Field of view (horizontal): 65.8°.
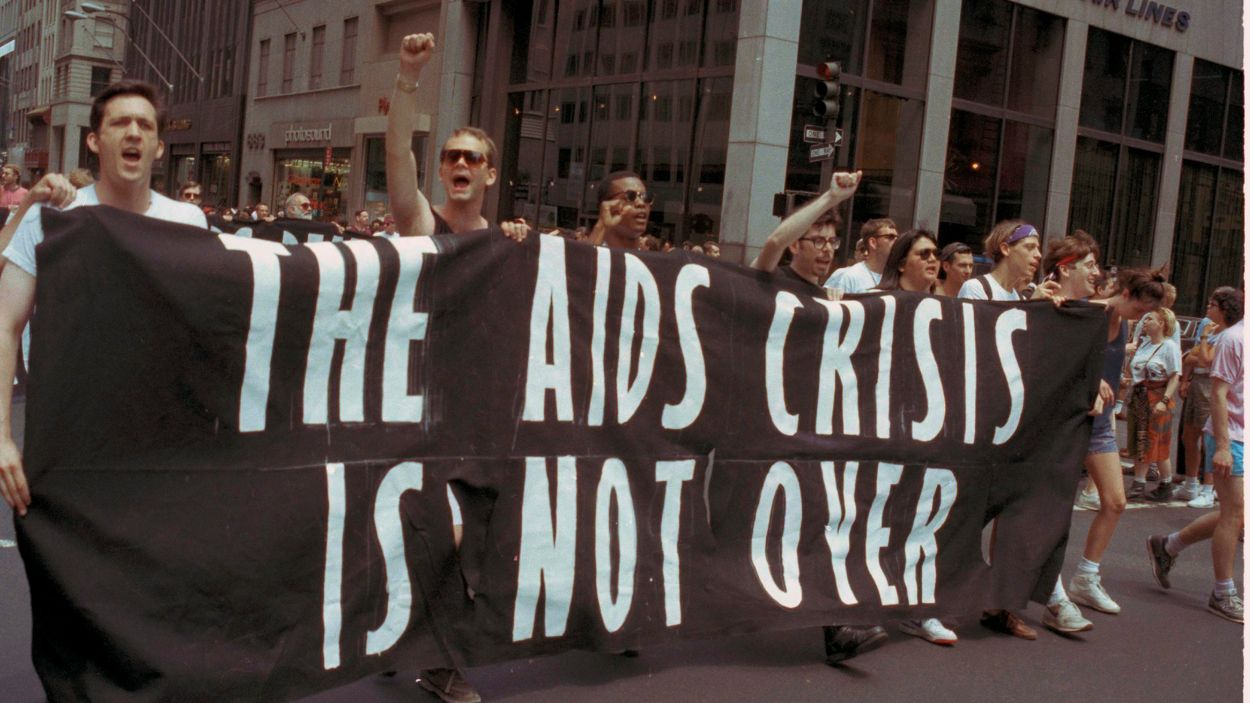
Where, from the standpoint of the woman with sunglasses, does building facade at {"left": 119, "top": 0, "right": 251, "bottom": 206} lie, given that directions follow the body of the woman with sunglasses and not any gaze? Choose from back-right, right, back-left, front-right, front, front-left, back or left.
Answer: back

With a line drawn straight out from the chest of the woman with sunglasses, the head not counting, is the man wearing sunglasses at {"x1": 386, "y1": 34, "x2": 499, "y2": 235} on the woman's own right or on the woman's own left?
on the woman's own right

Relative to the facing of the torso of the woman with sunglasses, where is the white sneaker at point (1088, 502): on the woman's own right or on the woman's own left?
on the woman's own left

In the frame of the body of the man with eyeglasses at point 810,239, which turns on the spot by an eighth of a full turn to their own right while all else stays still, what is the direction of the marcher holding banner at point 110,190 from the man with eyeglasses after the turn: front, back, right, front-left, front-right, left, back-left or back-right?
front-right

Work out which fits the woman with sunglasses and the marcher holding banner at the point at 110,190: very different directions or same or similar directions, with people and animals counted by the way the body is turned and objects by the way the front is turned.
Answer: same or similar directions

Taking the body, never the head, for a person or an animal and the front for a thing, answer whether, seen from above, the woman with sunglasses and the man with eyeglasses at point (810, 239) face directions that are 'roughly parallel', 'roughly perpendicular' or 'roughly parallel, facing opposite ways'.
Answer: roughly parallel

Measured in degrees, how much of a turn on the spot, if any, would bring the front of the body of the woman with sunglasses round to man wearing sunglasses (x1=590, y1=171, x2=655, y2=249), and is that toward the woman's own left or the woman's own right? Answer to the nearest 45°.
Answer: approximately 90° to the woman's own right

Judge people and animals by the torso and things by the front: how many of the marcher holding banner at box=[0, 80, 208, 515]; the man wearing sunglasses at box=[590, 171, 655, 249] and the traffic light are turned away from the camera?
0

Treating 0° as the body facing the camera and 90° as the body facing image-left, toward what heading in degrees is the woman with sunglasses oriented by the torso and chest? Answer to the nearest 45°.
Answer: approximately 315°

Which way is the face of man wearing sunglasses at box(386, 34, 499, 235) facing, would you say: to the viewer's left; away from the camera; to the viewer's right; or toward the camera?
toward the camera

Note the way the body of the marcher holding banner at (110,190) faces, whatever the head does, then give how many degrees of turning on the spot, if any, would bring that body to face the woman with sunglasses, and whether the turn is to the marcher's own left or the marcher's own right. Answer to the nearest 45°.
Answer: approximately 90° to the marcher's own left

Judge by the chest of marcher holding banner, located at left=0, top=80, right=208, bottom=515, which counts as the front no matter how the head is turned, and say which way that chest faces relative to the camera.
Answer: toward the camera
